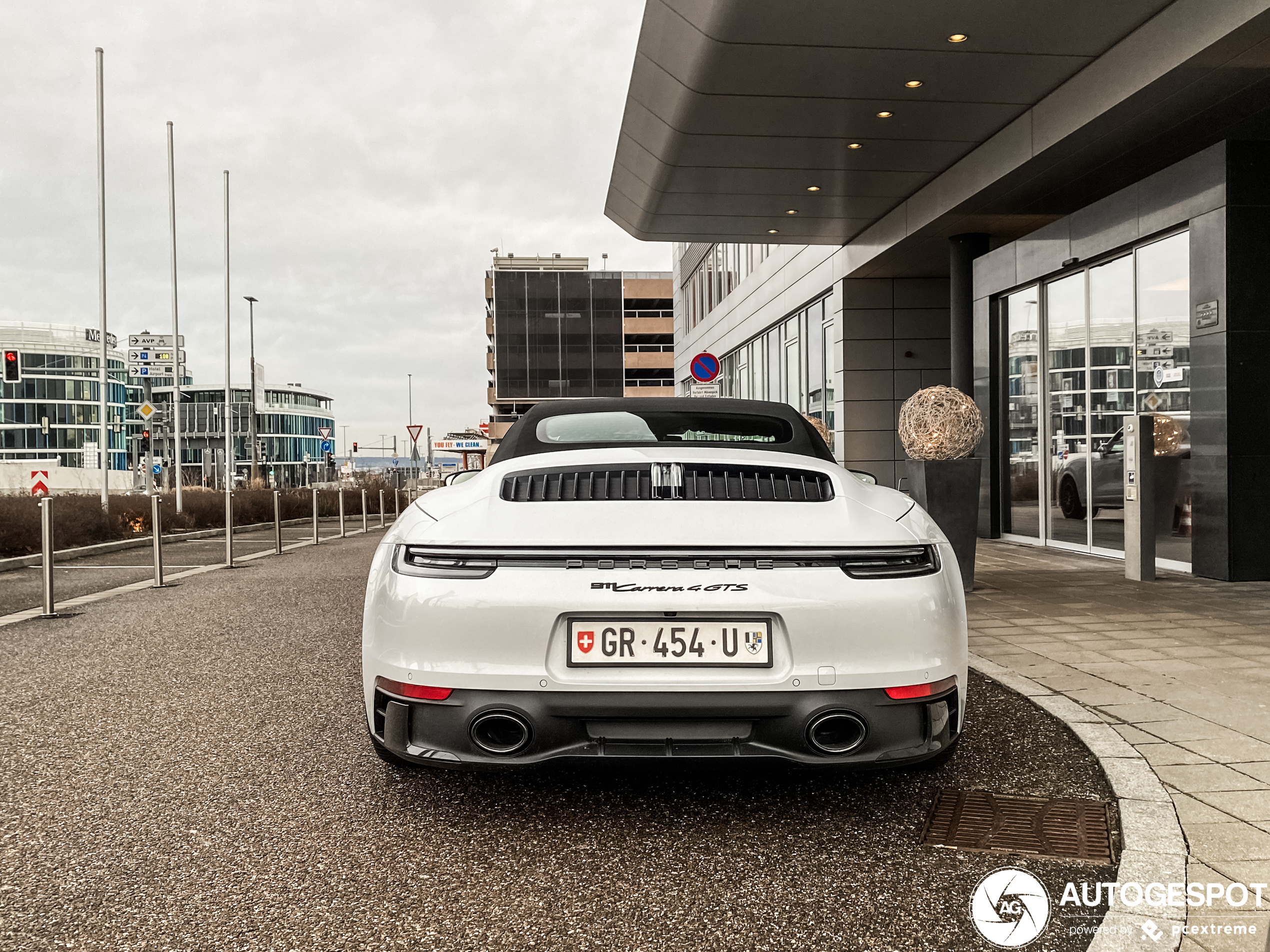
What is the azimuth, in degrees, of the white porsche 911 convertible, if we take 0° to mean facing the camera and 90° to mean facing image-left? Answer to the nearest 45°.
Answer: approximately 180°

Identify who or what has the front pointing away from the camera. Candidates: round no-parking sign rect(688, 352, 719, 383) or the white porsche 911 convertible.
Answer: the white porsche 911 convertible

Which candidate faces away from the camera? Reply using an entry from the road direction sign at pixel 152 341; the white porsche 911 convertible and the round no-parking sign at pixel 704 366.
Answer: the white porsche 911 convertible

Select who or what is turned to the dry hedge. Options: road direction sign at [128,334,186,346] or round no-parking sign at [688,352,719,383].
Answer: road direction sign at [128,334,186,346]

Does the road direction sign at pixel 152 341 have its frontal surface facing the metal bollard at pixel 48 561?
yes

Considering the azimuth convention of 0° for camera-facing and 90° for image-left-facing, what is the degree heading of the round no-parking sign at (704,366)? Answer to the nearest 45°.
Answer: approximately 0°

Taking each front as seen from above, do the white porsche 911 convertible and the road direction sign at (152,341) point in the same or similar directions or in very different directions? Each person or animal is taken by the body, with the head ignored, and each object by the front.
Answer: very different directions

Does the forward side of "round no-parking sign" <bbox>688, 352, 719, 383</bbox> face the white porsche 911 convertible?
yes

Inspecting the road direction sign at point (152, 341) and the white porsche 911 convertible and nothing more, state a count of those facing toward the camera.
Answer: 1

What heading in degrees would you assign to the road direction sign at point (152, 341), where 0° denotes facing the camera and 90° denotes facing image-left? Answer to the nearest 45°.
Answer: approximately 0°

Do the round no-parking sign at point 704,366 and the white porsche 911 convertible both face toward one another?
yes
